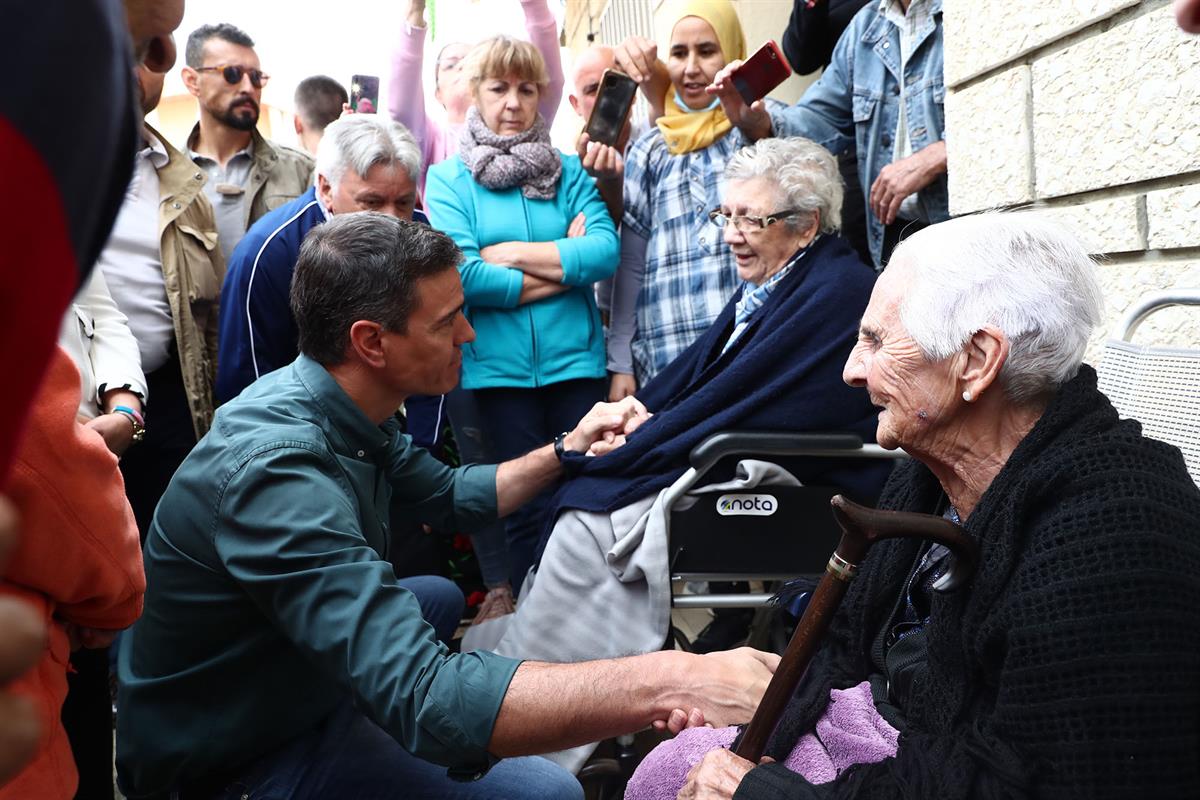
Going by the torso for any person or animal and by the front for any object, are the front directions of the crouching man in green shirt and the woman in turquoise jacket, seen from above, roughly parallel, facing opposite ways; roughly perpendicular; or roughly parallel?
roughly perpendicular

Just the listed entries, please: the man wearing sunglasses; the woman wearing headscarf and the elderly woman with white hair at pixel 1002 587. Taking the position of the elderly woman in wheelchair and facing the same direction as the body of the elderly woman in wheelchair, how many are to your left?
1

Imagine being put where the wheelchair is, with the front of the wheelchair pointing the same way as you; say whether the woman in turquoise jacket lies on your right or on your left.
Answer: on your right

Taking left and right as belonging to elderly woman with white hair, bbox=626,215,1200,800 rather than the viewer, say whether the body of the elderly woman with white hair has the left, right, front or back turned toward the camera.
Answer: left

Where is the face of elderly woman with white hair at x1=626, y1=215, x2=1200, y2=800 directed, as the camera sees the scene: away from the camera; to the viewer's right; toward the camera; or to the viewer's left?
to the viewer's left

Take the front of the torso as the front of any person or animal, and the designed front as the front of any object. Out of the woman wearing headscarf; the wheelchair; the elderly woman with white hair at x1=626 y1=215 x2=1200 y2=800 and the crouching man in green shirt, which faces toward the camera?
the woman wearing headscarf

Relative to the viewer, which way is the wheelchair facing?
to the viewer's left

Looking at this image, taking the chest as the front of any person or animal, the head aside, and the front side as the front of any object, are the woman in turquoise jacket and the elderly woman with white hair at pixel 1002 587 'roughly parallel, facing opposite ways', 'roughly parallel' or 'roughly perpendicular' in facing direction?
roughly perpendicular

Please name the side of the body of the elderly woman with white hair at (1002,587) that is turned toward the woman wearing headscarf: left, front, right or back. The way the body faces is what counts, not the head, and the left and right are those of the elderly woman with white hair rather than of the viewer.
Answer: right

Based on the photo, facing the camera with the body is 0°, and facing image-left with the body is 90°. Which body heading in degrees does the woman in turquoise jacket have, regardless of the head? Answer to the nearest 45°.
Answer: approximately 0°

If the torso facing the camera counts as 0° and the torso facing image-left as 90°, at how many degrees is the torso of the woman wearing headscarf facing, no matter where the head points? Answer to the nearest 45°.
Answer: approximately 0°

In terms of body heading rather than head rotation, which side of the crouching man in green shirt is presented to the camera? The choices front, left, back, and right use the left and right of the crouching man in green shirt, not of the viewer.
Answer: right
